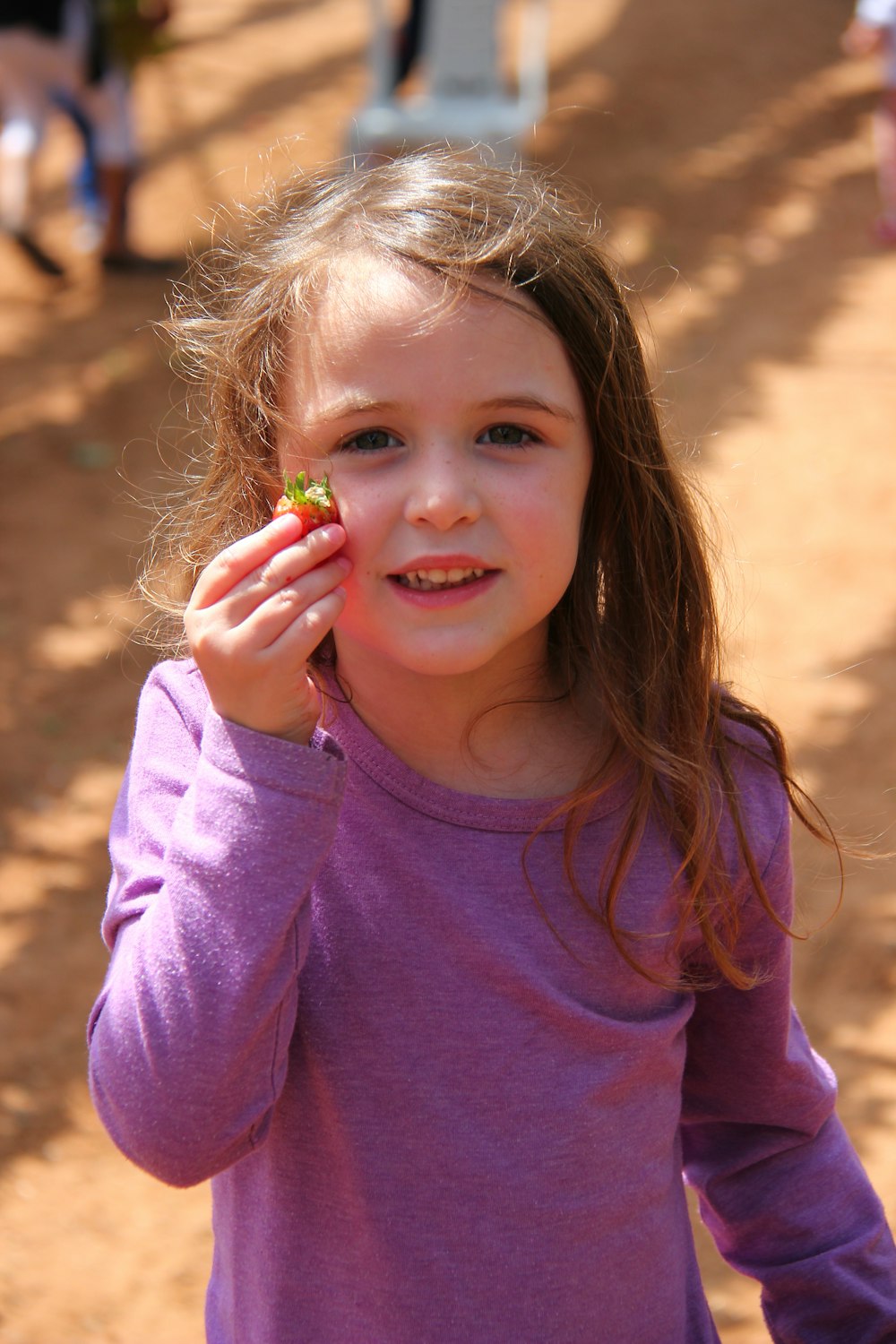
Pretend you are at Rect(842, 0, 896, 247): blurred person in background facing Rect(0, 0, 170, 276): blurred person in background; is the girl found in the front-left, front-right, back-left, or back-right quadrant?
front-left

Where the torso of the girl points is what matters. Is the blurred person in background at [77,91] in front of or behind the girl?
behind

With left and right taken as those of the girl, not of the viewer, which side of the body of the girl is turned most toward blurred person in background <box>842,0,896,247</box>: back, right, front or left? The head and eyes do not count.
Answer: back

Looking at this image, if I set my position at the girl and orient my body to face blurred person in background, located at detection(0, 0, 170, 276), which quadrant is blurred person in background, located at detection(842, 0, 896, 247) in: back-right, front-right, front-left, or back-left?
front-right

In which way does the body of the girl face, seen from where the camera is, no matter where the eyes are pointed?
toward the camera
